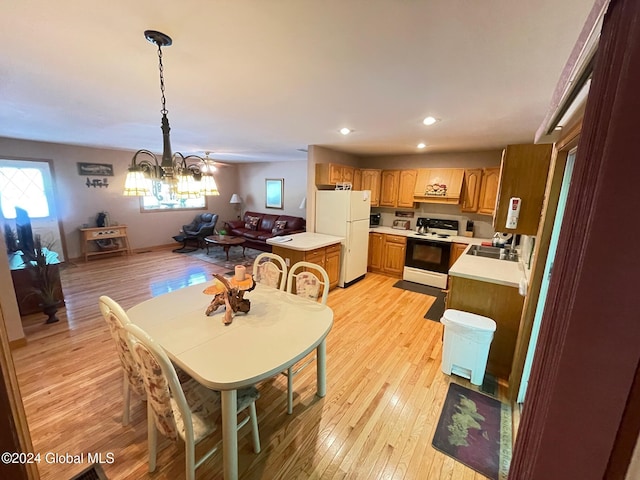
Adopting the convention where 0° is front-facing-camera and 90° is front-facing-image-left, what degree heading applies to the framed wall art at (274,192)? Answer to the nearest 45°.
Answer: approximately 45°

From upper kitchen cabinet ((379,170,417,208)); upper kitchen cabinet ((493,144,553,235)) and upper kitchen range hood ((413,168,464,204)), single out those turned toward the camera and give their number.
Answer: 2

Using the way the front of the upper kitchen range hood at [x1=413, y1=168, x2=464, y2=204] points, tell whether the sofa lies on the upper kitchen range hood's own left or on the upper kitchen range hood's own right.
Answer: on the upper kitchen range hood's own right

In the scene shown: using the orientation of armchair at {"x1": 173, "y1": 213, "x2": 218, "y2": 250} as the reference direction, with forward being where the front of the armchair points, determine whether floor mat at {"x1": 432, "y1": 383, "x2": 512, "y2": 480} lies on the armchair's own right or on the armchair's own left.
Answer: on the armchair's own left

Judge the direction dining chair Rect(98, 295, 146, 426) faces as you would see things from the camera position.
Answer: facing away from the viewer and to the right of the viewer

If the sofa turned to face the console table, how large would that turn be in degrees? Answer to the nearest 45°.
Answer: approximately 45° to its right

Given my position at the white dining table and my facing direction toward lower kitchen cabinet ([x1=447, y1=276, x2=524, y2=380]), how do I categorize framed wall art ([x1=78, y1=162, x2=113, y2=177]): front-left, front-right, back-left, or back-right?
back-left

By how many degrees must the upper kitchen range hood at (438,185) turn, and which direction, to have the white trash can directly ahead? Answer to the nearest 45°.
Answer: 0° — it already faces it

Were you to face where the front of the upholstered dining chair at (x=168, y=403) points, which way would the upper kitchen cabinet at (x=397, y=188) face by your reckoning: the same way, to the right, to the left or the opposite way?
the opposite way

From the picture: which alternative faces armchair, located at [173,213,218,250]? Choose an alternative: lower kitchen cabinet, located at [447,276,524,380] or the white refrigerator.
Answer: the lower kitchen cabinet

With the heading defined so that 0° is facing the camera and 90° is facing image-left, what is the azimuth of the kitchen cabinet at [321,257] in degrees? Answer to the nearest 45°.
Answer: approximately 315°

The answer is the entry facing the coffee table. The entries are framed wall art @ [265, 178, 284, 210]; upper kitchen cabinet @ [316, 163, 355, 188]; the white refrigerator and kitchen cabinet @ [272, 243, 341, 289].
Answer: the framed wall art
